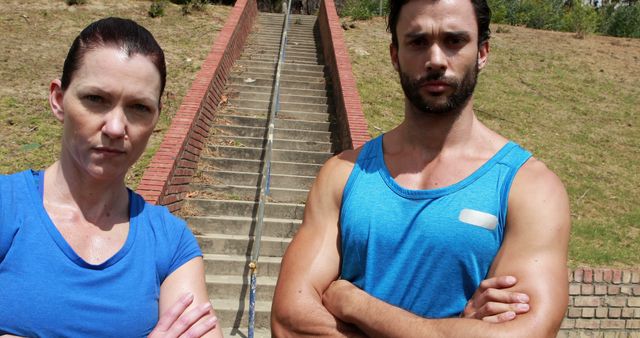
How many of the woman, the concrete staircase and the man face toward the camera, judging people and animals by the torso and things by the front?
3

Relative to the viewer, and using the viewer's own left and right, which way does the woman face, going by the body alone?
facing the viewer

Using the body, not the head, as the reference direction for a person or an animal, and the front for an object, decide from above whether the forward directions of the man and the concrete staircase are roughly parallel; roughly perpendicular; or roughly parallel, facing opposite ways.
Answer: roughly parallel

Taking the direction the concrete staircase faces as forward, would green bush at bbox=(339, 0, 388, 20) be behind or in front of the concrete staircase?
behind

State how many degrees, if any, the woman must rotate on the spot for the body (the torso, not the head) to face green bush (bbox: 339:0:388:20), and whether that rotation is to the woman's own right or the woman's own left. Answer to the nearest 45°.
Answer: approximately 135° to the woman's own left

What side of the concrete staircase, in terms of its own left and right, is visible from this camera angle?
front

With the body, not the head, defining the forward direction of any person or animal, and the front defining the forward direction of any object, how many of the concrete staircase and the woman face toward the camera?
2

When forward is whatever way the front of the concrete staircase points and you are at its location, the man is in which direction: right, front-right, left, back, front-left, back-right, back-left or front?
front

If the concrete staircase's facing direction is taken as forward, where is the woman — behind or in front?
in front

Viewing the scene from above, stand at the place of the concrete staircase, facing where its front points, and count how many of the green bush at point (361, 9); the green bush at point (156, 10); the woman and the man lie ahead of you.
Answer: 2

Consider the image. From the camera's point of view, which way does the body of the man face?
toward the camera

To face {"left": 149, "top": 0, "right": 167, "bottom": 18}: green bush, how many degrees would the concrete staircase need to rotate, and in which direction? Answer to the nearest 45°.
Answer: approximately 180°

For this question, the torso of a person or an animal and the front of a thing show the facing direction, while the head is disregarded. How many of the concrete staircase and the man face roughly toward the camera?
2

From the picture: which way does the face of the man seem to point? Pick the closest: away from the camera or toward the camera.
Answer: toward the camera

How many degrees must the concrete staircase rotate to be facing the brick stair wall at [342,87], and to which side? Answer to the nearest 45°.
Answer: approximately 135° to its left
